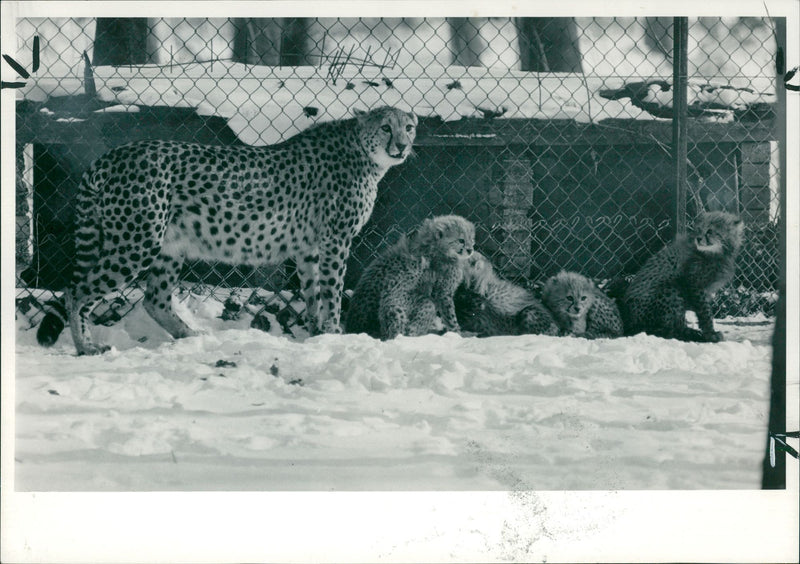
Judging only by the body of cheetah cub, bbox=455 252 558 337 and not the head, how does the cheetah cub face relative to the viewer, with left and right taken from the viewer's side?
facing to the left of the viewer

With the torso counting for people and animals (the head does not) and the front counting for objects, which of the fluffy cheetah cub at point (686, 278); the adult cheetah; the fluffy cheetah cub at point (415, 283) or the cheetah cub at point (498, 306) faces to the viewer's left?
the cheetah cub

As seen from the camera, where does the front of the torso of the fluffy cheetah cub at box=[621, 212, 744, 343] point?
to the viewer's right

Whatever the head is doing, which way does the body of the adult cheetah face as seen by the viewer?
to the viewer's right

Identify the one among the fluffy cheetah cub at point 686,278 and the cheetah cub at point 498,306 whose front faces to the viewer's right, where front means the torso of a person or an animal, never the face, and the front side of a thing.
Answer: the fluffy cheetah cub

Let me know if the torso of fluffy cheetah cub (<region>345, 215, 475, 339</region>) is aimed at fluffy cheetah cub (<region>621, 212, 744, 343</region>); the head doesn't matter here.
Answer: yes

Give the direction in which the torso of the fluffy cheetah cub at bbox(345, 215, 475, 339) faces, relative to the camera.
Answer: to the viewer's right

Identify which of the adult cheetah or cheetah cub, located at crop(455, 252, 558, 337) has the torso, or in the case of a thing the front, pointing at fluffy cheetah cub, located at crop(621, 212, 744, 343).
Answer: the adult cheetah

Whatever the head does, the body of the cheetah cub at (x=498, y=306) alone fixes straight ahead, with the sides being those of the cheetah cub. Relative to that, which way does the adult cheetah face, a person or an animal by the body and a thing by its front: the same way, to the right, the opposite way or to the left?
the opposite way

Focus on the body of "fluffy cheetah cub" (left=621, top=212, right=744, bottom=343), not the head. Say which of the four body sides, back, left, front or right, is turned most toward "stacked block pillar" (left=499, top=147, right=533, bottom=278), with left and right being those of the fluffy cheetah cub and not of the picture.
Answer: back

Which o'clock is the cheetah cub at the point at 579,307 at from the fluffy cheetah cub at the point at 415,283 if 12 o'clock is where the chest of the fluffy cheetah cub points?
The cheetah cub is roughly at 12 o'clock from the fluffy cheetah cub.
